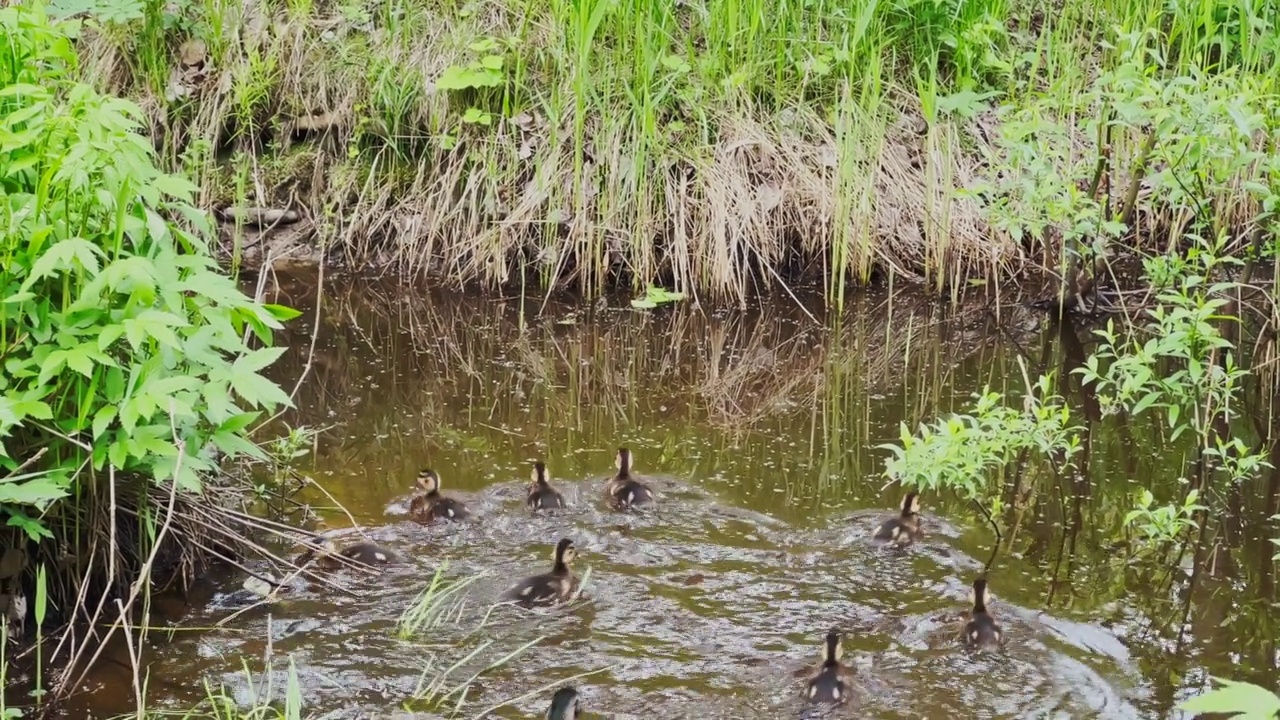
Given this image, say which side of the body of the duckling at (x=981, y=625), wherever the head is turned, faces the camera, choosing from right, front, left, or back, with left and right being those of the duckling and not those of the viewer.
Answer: back

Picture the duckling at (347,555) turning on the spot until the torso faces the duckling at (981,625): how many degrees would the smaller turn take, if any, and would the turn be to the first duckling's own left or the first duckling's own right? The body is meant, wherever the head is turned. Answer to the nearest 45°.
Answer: approximately 135° to the first duckling's own left

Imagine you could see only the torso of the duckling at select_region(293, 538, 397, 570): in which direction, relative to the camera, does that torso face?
to the viewer's left

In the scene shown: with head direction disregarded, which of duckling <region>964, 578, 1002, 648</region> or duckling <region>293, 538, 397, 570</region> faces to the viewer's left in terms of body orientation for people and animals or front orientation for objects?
duckling <region>293, 538, 397, 570</region>

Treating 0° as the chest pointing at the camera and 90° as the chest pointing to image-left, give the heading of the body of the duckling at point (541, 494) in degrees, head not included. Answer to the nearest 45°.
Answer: approximately 180°

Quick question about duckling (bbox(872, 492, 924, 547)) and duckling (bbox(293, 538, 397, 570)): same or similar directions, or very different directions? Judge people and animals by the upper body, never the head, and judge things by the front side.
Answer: very different directions

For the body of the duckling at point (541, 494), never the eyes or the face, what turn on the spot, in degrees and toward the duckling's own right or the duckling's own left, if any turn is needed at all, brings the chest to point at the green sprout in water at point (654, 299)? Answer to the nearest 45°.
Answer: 0° — it already faces it

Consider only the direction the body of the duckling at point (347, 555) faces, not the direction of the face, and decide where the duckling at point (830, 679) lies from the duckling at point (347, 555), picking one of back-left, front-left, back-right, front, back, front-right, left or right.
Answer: back-left

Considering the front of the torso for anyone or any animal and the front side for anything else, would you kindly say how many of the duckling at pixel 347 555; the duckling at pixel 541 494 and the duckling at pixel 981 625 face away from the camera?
2
